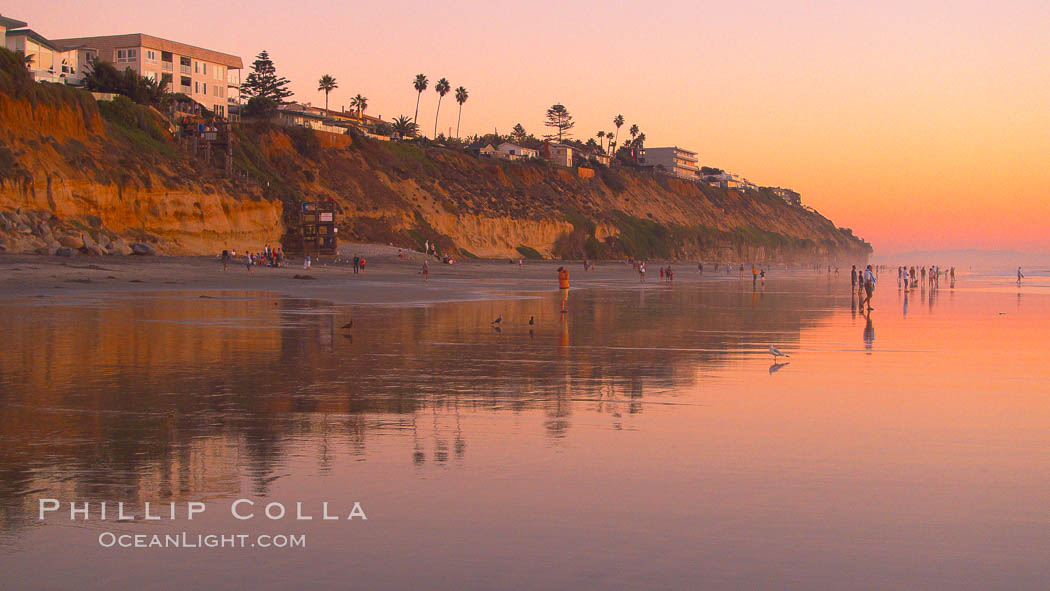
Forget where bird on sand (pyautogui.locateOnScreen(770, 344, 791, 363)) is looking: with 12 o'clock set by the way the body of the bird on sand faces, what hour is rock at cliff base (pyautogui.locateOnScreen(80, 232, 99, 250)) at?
The rock at cliff base is roughly at 1 o'clock from the bird on sand.

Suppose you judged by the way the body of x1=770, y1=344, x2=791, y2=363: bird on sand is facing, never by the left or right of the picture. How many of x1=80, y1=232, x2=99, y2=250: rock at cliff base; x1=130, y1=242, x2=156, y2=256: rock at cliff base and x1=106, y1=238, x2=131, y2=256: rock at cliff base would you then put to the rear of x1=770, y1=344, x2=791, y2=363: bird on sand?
0

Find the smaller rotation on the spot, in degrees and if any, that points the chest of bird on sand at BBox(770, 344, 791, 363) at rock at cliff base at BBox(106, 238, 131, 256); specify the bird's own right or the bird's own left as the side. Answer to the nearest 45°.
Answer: approximately 45° to the bird's own right

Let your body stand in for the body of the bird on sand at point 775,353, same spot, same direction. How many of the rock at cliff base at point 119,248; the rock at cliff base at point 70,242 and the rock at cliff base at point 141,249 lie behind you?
0
